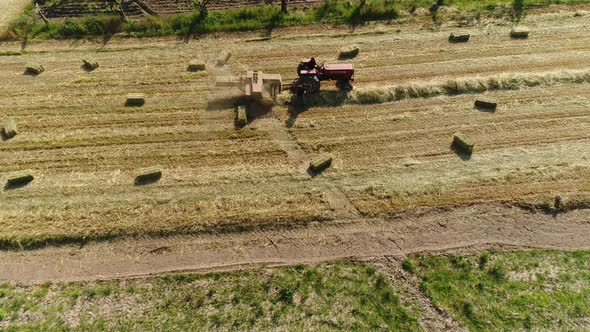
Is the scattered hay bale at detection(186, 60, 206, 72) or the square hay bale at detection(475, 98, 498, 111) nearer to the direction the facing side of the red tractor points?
the square hay bale

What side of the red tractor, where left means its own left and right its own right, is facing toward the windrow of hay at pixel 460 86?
front

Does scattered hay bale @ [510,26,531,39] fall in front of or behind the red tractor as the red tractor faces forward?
in front

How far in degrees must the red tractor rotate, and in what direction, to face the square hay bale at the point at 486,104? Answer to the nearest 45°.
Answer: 0° — it already faces it

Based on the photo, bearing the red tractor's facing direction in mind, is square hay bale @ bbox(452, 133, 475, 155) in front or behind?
in front

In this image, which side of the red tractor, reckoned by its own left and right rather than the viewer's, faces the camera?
right

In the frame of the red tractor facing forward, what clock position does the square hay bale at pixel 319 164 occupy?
The square hay bale is roughly at 3 o'clock from the red tractor.

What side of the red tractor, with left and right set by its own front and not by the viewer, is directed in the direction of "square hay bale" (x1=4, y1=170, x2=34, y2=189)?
back

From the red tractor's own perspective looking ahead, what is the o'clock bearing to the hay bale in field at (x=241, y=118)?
The hay bale in field is roughly at 5 o'clock from the red tractor.

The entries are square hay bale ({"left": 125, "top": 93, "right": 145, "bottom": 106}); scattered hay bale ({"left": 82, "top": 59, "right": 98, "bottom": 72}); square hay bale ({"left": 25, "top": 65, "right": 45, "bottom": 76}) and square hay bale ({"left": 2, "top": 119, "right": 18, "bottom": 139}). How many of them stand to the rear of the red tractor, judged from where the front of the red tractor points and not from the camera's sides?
4

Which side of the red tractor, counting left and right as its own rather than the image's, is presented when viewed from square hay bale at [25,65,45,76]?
back
